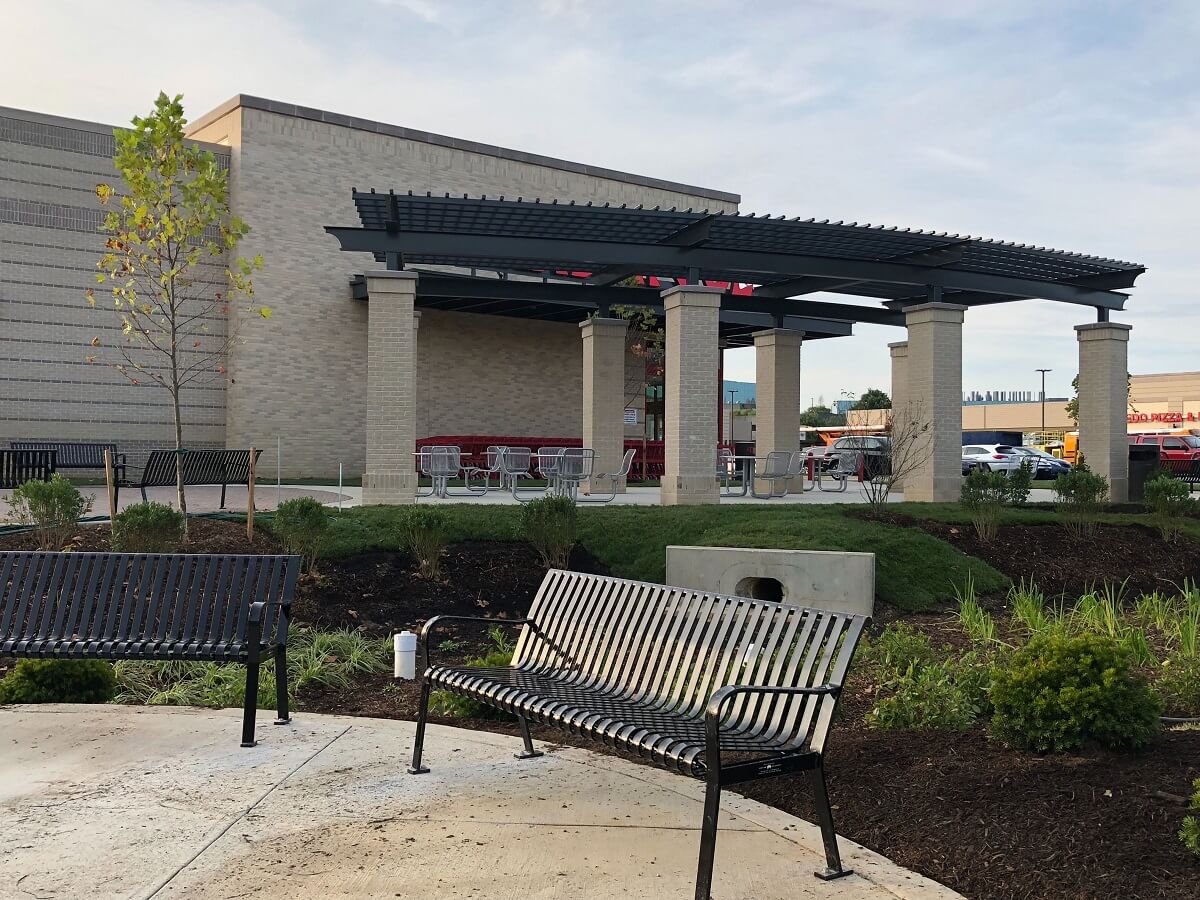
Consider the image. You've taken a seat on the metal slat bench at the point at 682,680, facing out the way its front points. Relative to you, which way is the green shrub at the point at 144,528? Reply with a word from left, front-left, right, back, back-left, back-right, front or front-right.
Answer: right

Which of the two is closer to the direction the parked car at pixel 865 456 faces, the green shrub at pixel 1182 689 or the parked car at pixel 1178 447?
the green shrub

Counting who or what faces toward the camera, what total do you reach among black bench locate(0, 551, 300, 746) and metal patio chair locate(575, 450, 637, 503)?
1

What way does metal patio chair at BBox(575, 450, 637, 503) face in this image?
to the viewer's left

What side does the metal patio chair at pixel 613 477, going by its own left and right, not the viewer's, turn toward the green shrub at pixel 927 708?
left

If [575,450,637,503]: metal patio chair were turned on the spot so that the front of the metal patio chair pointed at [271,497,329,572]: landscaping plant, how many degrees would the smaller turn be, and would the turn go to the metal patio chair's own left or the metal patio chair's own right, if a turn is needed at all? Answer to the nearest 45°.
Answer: approximately 90° to the metal patio chair's own left

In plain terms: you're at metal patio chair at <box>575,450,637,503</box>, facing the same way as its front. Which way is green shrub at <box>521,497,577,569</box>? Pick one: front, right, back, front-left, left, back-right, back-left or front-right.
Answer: left

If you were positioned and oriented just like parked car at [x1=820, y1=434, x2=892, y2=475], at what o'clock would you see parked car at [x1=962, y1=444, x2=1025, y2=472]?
parked car at [x1=962, y1=444, x2=1025, y2=472] is roughly at 5 o'clock from parked car at [x1=820, y1=434, x2=892, y2=475].

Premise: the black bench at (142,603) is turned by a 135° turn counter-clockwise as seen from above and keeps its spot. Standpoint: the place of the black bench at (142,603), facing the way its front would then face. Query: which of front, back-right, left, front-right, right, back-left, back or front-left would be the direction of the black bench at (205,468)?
front-left

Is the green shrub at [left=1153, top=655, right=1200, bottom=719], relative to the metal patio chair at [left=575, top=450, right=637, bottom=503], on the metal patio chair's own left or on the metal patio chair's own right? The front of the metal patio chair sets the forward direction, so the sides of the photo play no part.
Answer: on the metal patio chair's own left

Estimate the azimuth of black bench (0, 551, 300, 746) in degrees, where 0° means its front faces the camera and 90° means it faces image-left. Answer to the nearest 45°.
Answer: approximately 0°

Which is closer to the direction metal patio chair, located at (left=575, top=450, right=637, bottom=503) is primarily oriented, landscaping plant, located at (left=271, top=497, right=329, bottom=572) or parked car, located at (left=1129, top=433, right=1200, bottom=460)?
the landscaping plant

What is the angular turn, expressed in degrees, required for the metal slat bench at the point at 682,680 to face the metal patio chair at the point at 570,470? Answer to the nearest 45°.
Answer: approximately 135° to its right

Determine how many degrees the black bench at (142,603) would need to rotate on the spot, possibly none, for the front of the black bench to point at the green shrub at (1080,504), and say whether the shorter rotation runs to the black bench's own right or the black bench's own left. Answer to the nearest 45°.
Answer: approximately 90° to the black bench's own left

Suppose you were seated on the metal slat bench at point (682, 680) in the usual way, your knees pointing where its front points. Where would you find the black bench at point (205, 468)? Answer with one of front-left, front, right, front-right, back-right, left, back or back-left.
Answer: right

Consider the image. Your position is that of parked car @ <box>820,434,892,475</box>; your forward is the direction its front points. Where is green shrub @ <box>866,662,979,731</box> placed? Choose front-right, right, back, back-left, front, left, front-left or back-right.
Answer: front-left
